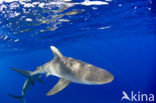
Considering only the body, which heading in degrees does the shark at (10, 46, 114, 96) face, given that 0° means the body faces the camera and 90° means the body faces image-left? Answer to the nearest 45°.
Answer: approximately 315°
